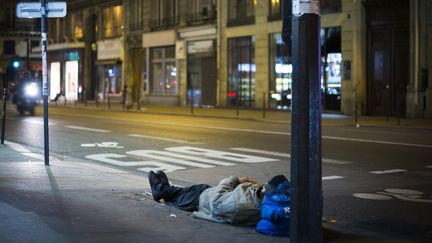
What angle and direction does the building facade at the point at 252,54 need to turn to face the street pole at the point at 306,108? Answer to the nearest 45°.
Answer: approximately 45° to its left

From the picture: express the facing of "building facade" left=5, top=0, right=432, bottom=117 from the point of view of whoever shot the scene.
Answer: facing the viewer and to the left of the viewer

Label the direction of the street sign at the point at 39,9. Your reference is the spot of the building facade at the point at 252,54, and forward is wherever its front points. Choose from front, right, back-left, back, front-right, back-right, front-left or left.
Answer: front-left

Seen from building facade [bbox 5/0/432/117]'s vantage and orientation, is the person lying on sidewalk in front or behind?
in front

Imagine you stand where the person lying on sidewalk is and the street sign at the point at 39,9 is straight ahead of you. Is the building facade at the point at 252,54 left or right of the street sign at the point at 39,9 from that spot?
right
